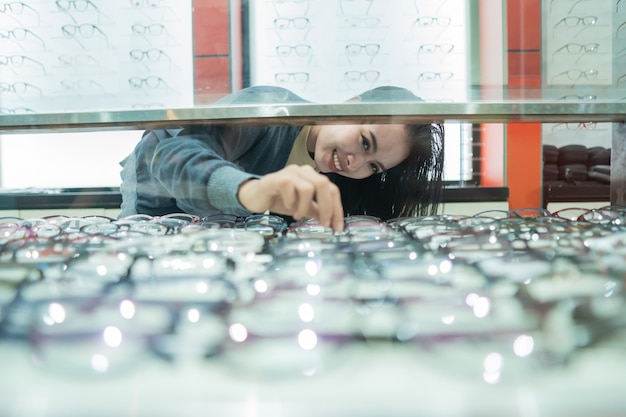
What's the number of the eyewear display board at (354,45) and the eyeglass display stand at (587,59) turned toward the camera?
2

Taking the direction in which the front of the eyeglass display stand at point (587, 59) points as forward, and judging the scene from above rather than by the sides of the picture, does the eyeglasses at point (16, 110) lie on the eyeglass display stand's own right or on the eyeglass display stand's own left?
on the eyeglass display stand's own right

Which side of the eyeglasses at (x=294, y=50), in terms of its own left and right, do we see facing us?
front
